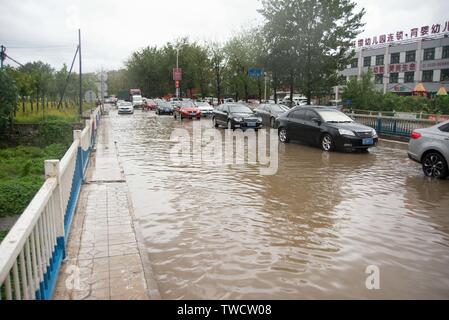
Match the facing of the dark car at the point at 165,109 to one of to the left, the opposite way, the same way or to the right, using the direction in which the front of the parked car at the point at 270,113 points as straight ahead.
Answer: the same way

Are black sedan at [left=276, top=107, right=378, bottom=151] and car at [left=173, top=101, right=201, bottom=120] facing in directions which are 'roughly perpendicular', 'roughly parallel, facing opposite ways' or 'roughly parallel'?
roughly parallel

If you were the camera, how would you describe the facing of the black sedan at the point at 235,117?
facing the viewer and to the right of the viewer

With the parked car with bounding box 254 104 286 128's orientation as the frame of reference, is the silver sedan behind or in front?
in front

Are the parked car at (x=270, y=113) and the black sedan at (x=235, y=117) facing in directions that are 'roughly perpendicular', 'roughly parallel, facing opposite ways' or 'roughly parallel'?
roughly parallel

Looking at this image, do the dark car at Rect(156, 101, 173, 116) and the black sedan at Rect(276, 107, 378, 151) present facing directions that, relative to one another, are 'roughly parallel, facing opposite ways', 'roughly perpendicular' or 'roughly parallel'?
roughly parallel

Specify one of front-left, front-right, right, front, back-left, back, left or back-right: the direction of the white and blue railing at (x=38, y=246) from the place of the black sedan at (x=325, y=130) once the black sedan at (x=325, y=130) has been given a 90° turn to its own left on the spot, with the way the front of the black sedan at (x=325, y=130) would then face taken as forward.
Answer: back-right

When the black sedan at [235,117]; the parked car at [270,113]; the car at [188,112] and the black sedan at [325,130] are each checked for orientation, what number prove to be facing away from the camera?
0

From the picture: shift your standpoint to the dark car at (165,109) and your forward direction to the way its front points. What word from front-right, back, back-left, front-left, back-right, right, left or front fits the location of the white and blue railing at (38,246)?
front-right

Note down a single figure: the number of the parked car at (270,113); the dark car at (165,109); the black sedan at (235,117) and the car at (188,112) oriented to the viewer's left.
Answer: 0

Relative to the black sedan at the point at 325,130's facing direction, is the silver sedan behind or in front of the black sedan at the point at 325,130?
in front

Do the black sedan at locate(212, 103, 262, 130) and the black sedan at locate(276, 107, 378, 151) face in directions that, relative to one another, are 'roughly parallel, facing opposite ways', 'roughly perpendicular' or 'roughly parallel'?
roughly parallel

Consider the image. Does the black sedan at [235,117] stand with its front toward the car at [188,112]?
no

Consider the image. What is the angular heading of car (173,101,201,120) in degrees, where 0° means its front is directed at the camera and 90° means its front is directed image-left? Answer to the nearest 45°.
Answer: approximately 315°

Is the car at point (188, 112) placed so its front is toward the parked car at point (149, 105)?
no

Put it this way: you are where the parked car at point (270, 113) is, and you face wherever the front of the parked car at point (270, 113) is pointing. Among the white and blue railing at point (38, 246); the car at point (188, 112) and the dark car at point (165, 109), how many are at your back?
2

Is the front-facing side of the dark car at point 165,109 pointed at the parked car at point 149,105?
no

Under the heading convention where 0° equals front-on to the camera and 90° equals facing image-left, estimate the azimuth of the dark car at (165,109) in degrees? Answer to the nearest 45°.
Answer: approximately 315°

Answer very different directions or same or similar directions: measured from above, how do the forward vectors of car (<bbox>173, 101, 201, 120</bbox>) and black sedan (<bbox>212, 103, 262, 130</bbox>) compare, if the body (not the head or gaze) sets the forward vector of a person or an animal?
same or similar directions

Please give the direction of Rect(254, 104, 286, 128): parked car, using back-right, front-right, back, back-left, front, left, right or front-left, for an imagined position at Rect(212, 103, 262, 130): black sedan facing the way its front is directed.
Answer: left

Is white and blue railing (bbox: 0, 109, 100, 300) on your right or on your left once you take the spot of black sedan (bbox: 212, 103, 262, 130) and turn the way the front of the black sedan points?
on your right
